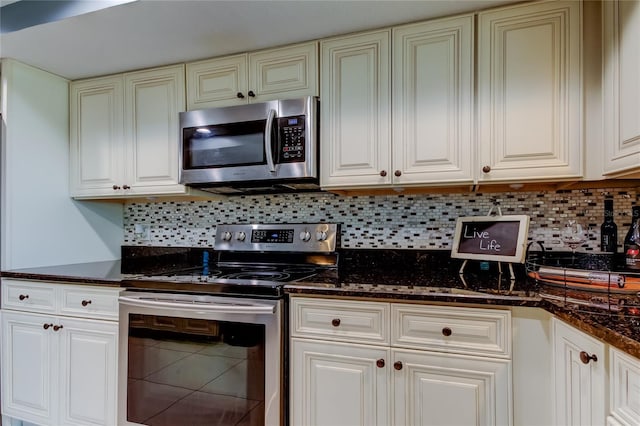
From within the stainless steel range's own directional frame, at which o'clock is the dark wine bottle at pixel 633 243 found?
The dark wine bottle is roughly at 8 o'clock from the stainless steel range.

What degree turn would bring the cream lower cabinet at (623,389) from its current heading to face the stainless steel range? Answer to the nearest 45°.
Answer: approximately 45° to its right

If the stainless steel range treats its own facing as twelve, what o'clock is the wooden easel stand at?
The wooden easel stand is roughly at 8 o'clock from the stainless steel range.

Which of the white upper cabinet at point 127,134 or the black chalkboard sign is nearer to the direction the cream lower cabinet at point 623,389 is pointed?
the white upper cabinet

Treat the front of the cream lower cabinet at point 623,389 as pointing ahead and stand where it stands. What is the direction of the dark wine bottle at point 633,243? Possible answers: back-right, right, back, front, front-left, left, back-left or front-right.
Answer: back-right

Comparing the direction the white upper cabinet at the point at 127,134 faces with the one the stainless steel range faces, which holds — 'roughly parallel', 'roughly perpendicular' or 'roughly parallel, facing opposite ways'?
roughly parallel

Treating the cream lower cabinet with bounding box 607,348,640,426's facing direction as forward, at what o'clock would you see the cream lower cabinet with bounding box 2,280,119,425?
the cream lower cabinet with bounding box 2,280,119,425 is roughly at 1 o'clock from the cream lower cabinet with bounding box 607,348,640,426.

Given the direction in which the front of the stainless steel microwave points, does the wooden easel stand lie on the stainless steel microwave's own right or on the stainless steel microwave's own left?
on the stainless steel microwave's own left

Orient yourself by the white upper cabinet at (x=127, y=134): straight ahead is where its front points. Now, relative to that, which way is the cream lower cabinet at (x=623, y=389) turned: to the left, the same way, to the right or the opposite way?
to the right

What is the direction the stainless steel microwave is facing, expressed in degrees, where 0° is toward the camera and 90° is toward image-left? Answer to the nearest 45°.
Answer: approximately 45°

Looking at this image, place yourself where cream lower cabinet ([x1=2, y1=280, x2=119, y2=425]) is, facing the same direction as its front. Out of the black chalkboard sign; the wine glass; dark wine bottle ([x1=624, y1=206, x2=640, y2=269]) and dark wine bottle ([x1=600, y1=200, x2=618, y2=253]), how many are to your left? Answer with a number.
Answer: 4

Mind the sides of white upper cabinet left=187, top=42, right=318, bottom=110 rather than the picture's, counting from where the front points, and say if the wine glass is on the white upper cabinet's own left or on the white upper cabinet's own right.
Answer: on the white upper cabinet's own left

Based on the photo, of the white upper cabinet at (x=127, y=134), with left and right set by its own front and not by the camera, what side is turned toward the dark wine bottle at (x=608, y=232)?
left

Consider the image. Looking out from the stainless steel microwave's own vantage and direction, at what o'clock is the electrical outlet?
The electrical outlet is roughly at 3 o'clock from the stainless steel microwave.

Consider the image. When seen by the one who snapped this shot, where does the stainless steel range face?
facing the viewer and to the left of the viewer

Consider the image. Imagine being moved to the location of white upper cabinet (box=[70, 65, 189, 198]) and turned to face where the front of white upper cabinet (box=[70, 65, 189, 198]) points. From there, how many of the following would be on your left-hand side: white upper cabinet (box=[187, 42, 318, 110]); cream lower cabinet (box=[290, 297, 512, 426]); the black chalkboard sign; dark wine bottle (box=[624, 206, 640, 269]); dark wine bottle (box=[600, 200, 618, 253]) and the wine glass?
6
